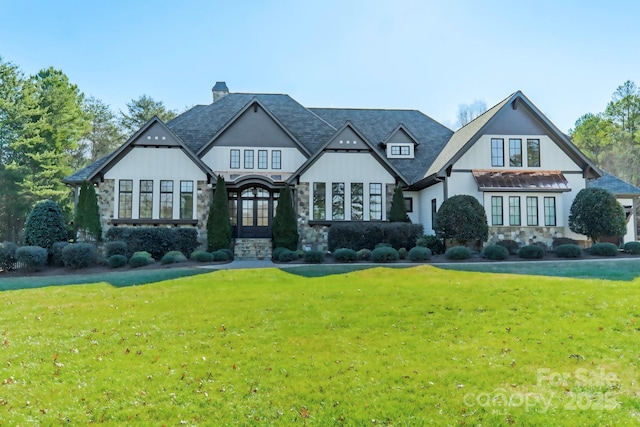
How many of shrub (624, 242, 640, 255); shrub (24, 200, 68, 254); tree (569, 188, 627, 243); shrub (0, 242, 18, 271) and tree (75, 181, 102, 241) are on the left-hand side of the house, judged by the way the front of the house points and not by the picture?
2

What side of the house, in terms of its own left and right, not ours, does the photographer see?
front

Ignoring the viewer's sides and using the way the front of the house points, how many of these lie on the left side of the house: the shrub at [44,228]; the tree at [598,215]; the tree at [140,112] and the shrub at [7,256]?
1

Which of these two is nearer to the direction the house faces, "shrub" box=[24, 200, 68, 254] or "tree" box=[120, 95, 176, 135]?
the shrub

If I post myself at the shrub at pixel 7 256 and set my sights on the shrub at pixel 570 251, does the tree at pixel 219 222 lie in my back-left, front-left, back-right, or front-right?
front-left

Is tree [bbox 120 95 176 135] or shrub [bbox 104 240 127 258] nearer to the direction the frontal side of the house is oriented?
the shrub

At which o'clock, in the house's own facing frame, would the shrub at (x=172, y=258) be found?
The shrub is roughly at 2 o'clock from the house.

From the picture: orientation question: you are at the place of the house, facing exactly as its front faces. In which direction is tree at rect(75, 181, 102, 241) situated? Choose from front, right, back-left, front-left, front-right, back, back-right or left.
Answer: right

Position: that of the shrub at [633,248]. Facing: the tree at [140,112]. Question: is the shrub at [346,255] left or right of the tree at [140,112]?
left

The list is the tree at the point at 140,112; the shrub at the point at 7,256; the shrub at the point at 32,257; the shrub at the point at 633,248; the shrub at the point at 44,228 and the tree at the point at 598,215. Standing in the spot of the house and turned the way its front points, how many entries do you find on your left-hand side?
2

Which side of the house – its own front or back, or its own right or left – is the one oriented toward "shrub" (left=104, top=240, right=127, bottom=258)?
right

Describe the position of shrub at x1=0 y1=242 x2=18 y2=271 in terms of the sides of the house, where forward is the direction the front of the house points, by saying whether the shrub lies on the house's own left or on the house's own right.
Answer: on the house's own right

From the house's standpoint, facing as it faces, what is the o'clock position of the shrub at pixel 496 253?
The shrub is roughly at 10 o'clock from the house.

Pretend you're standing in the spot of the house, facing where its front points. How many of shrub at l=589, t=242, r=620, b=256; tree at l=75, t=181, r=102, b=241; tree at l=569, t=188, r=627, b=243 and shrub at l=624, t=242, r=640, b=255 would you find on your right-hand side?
1

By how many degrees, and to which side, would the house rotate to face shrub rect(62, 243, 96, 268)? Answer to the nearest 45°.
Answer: approximately 90° to its right

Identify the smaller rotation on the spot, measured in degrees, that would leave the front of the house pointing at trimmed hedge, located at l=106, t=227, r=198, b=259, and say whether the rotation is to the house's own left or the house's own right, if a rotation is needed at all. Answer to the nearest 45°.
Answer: approximately 90° to the house's own right
